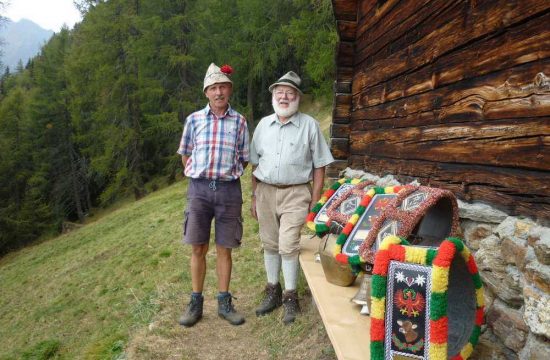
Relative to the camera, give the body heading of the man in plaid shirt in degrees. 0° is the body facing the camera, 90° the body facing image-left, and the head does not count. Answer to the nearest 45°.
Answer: approximately 0°

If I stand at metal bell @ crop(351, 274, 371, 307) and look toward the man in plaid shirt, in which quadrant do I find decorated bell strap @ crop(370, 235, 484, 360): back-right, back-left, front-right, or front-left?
back-left

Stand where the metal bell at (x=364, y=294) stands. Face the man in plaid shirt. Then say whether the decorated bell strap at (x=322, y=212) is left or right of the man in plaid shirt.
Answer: right

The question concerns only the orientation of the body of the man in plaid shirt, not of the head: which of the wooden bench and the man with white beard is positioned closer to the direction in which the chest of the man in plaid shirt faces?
the wooden bench

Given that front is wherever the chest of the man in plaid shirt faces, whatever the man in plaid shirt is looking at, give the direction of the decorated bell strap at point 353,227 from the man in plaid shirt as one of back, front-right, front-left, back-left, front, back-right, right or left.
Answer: front-left

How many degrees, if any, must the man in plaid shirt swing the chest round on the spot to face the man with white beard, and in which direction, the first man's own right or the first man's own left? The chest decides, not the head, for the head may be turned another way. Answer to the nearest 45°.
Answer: approximately 90° to the first man's own left

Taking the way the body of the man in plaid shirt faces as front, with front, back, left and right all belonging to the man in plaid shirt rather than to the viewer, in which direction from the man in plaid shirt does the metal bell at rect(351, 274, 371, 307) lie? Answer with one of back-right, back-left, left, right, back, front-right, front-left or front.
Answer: front-left

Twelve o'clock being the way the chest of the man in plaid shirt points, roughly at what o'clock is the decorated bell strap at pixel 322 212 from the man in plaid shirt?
The decorated bell strap is roughly at 10 o'clock from the man in plaid shirt.

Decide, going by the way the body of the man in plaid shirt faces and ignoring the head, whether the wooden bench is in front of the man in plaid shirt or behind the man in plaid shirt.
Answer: in front
